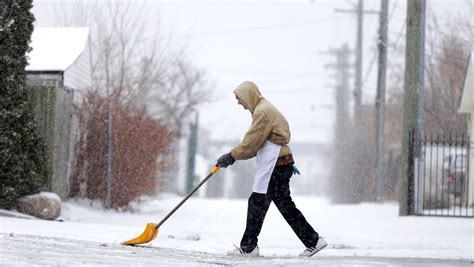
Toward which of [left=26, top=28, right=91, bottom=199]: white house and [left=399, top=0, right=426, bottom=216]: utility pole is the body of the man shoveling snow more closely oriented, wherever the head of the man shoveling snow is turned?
the white house

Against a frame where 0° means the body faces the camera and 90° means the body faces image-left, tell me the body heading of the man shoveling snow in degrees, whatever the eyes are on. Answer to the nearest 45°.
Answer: approximately 90°

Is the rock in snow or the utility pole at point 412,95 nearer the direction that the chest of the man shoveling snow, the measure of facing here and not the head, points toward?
the rock in snow

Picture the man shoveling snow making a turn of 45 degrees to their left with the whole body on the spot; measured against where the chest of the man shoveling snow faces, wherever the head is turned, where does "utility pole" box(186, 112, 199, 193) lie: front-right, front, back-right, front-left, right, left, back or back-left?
back-right

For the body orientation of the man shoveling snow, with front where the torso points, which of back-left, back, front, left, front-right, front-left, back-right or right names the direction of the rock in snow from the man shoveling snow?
front-right

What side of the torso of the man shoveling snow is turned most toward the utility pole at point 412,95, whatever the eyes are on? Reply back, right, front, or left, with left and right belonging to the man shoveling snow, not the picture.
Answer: right

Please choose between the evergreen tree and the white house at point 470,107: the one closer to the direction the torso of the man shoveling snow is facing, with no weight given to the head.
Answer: the evergreen tree

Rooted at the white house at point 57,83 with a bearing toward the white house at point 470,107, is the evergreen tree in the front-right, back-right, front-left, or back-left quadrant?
back-right

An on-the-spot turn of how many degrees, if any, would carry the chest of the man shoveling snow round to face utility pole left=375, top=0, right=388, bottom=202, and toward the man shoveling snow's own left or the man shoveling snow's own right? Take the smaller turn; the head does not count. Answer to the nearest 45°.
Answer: approximately 90° to the man shoveling snow's own right
